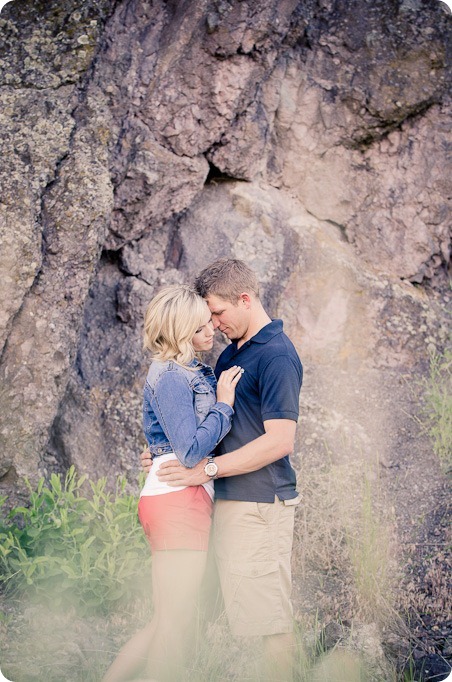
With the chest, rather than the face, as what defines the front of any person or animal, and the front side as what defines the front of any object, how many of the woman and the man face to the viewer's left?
1

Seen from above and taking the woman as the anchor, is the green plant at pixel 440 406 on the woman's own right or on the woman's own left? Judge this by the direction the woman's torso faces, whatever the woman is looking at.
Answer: on the woman's own left

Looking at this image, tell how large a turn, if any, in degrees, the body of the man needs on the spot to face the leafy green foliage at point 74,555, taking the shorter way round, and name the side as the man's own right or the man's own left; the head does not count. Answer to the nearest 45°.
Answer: approximately 45° to the man's own right

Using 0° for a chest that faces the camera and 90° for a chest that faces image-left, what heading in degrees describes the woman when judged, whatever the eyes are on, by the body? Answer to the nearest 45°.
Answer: approximately 270°

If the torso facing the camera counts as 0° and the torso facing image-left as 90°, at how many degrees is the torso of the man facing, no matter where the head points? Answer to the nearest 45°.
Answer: approximately 90°

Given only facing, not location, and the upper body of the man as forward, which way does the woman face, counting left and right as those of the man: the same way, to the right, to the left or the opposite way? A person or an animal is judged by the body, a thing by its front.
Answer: the opposite way
